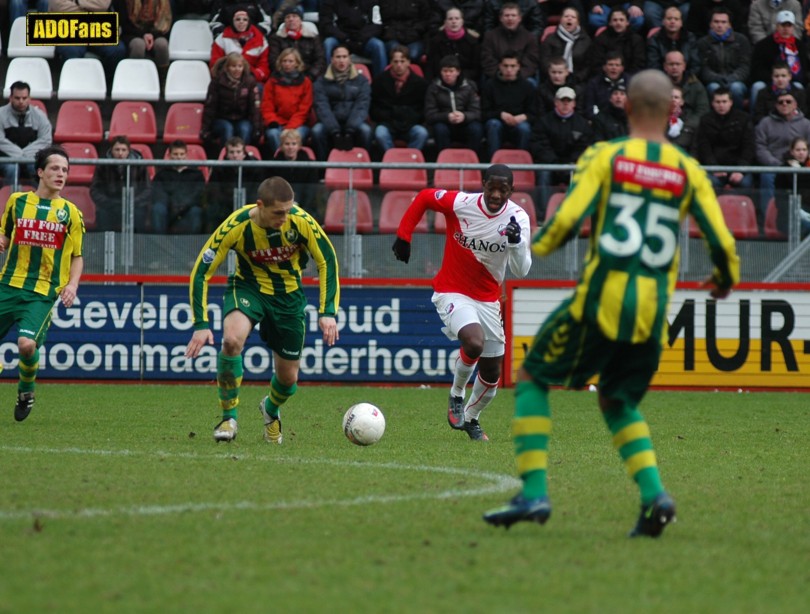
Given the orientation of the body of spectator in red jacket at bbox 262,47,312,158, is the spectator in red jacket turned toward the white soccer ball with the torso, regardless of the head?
yes

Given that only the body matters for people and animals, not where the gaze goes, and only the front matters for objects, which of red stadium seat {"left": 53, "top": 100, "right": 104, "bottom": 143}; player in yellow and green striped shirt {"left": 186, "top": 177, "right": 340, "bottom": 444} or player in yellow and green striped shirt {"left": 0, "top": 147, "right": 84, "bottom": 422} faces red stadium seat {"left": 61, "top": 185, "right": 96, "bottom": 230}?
red stadium seat {"left": 53, "top": 100, "right": 104, "bottom": 143}

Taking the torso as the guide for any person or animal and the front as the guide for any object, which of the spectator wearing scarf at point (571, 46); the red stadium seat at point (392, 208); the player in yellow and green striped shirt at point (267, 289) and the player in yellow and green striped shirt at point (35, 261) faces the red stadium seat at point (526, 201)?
the spectator wearing scarf

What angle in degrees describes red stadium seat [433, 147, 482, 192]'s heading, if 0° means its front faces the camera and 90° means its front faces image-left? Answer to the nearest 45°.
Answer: approximately 0°

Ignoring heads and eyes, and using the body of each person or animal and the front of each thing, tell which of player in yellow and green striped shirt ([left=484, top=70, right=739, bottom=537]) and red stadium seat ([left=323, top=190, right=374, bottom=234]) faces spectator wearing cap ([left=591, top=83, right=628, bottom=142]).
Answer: the player in yellow and green striped shirt

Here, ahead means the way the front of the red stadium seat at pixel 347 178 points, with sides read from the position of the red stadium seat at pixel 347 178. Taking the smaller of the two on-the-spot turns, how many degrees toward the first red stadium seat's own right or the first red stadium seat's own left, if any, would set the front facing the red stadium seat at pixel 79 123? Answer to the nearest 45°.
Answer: approximately 135° to the first red stadium seat's own right

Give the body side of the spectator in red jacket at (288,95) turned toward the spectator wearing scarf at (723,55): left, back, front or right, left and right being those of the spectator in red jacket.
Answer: left

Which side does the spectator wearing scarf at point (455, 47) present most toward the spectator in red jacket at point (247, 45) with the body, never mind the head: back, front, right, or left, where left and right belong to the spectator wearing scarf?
right

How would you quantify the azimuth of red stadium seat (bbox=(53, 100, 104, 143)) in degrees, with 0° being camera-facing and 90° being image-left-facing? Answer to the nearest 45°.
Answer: approximately 0°

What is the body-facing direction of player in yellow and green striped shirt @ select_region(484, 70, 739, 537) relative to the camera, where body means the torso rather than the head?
away from the camera

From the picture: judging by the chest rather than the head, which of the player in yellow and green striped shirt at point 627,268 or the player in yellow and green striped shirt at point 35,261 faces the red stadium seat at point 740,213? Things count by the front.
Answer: the player in yellow and green striped shirt at point 627,268

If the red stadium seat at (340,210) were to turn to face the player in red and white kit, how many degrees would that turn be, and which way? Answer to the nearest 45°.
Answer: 0° — it already faces them
